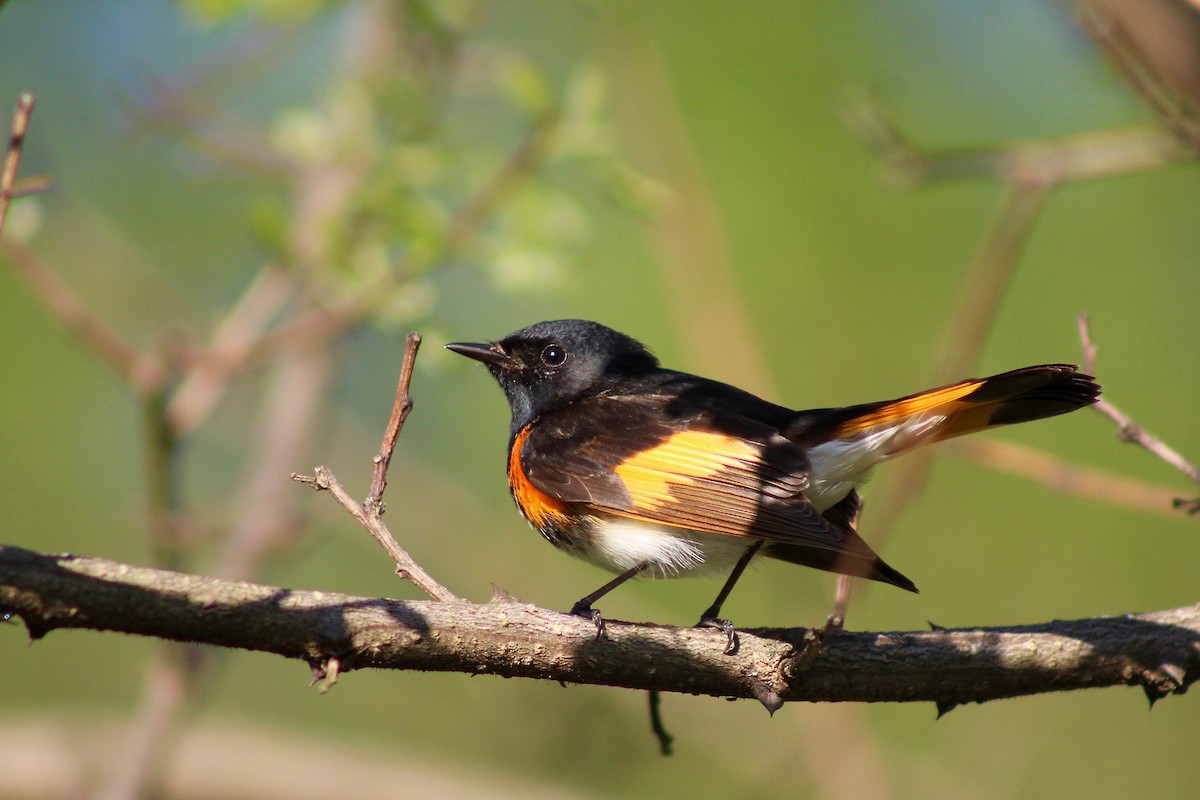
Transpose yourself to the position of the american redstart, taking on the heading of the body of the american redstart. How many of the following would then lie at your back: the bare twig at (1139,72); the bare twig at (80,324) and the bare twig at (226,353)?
1

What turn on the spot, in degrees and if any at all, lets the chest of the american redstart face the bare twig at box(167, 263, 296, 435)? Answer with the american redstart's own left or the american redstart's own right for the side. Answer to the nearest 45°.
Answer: approximately 45° to the american redstart's own right

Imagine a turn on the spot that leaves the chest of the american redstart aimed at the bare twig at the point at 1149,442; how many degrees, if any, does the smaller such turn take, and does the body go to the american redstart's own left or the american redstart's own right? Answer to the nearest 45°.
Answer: approximately 135° to the american redstart's own left

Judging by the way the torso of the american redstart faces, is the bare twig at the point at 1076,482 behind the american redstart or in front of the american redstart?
behind

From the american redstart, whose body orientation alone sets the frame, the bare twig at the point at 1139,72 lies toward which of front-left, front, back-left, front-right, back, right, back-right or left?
back

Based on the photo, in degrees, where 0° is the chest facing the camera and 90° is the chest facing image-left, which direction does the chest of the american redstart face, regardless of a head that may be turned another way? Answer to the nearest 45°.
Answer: approximately 90°

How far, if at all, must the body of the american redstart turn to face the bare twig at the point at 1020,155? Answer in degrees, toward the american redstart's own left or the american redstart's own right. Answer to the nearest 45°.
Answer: approximately 135° to the american redstart's own right

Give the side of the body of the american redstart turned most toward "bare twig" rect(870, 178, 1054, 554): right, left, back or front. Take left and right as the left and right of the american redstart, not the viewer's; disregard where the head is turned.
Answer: back
